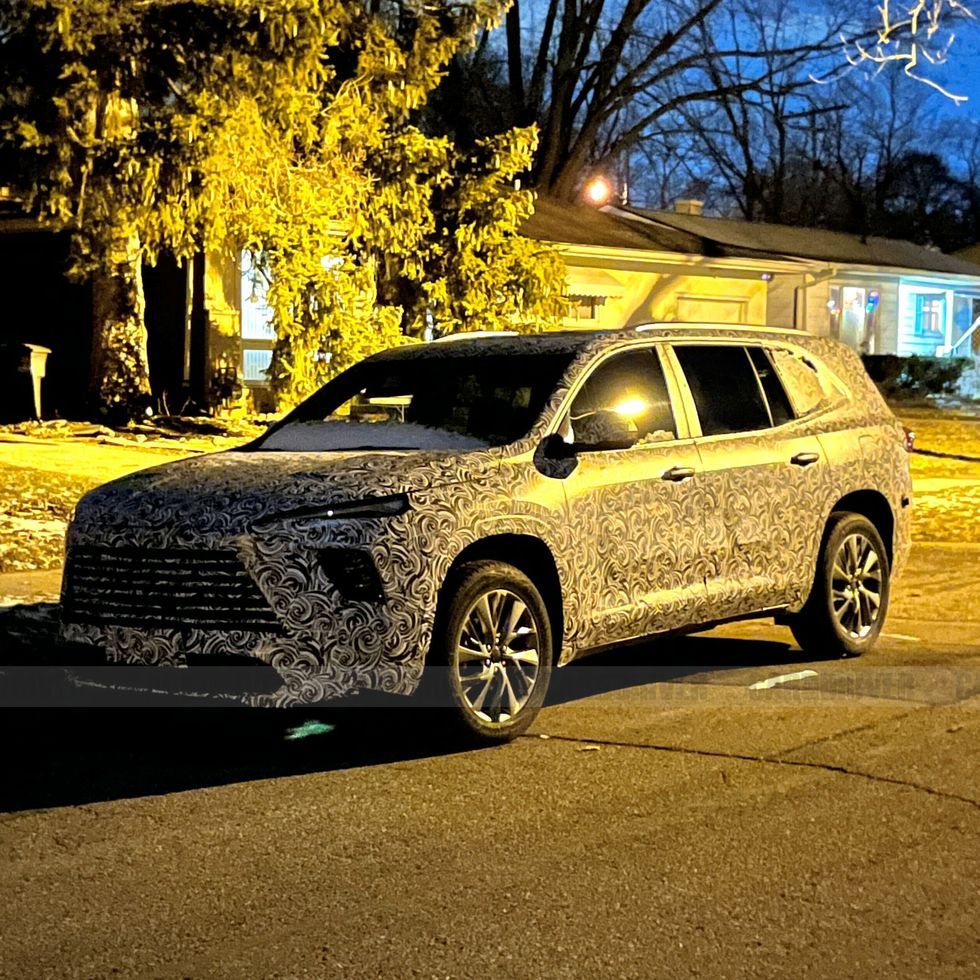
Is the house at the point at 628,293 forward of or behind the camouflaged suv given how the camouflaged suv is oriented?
behind

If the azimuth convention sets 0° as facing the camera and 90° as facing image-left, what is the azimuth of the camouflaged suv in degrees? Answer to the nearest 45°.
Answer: approximately 45°
